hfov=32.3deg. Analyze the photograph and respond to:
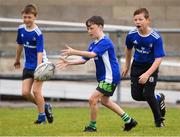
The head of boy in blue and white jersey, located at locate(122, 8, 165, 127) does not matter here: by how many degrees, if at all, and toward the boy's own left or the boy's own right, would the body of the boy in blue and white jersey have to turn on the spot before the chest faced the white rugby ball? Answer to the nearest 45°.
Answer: approximately 45° to the boy's own right

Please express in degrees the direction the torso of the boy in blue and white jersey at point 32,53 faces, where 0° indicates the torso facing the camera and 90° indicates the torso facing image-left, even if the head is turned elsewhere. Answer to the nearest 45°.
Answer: approximately 45°

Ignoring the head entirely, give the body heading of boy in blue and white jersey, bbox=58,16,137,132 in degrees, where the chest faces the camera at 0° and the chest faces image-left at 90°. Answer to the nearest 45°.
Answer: approximately 90°

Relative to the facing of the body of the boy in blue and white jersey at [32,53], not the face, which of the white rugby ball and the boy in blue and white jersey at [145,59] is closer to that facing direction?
the white rugby ball

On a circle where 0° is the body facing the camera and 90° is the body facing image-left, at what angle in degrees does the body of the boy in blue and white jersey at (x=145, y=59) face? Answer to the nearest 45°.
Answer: approximately 45°

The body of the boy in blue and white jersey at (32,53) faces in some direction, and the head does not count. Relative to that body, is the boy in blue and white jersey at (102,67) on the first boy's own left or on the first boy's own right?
on the first boy's own left

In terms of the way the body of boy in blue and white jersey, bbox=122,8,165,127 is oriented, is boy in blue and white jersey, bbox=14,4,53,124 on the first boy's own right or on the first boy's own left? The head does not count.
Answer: on the first boy's own right
